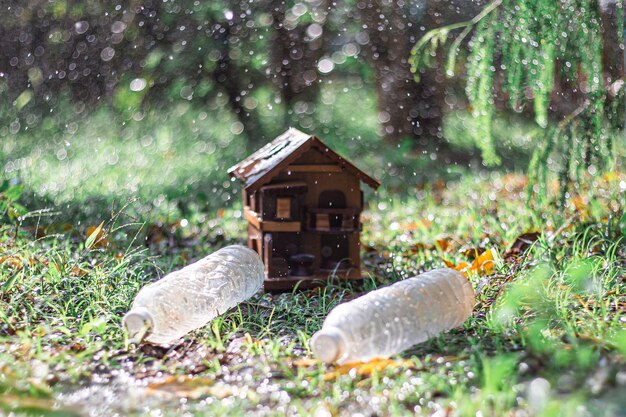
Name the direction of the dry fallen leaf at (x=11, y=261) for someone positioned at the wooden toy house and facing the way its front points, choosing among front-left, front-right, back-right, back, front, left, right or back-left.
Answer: right

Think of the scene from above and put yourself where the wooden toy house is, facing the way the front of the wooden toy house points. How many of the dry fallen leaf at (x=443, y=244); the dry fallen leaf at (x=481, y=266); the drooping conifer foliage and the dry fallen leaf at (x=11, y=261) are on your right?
1

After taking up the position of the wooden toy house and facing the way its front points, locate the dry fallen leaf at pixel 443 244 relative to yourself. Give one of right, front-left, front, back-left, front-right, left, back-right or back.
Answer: back-left

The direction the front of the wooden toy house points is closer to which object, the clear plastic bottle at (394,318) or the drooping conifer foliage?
the clear plastic bottle

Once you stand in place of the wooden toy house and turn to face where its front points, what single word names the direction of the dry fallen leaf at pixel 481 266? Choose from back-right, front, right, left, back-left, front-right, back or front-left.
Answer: left

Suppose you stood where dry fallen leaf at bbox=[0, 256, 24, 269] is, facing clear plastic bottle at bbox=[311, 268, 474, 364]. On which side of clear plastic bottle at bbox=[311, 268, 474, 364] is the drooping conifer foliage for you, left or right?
left

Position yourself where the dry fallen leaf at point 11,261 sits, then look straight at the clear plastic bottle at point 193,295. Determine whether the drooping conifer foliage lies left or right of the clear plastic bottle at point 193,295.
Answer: left

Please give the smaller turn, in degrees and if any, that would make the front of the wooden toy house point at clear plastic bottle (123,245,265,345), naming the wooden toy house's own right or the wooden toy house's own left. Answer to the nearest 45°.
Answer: approximately 45° to the wooden toy house's own right

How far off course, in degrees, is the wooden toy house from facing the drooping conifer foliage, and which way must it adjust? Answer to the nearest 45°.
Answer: approximately 90° to its left

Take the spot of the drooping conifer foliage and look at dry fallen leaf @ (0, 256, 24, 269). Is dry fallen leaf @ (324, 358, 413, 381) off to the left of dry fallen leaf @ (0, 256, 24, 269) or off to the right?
left

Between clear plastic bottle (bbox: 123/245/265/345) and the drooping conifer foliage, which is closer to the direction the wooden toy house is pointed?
the clear plastic bottle

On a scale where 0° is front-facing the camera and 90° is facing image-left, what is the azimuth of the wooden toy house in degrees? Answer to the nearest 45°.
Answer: approximately 0°
